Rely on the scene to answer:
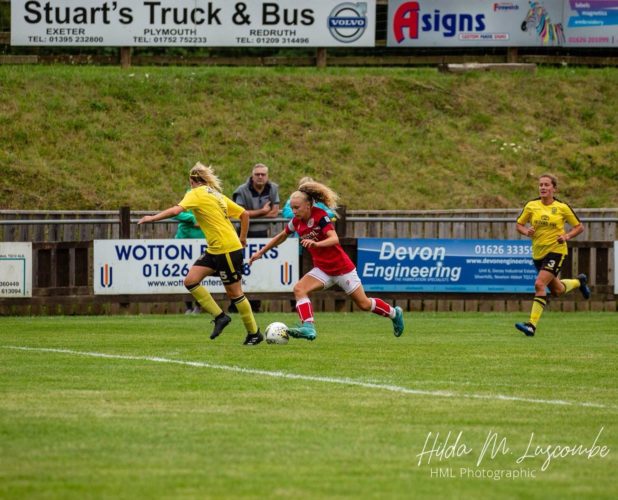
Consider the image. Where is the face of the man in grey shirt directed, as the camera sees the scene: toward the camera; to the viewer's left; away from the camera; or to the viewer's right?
toward the camera

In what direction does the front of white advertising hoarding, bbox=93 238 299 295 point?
toward the camera

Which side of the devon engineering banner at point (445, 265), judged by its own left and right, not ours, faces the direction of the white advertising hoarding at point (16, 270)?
right

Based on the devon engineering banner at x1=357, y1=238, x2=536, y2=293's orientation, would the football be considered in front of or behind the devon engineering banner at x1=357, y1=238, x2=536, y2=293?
in front

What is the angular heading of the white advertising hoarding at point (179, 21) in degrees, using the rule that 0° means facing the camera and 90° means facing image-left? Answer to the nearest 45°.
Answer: approximately 0°

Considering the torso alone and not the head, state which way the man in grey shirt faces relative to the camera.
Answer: toward the camera

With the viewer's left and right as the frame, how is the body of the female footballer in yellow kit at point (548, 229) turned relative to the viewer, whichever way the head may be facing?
facing the viewer and to the left of the viewer

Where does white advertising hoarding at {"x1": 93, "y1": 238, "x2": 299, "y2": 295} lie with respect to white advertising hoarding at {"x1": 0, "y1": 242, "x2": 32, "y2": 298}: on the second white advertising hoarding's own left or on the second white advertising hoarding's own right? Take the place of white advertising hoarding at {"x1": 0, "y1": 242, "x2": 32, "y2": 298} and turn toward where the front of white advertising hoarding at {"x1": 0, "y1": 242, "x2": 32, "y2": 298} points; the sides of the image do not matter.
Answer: on the second white advertising hoarding's own left

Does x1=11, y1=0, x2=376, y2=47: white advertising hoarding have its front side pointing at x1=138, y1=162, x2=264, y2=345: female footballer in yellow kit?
yes

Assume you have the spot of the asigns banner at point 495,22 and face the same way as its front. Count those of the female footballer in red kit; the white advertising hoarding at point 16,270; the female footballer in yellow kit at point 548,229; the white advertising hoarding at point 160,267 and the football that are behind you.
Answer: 0

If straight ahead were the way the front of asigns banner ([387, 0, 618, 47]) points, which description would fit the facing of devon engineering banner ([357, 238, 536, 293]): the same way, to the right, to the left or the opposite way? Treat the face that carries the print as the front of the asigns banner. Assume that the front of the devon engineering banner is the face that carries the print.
the same way

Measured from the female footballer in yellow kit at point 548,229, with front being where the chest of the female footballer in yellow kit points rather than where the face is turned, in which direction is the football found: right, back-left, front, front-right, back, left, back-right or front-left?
front

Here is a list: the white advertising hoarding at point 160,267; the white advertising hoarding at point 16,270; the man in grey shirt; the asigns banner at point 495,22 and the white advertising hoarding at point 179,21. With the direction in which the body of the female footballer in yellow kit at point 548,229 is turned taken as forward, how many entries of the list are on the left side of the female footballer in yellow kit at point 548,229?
0

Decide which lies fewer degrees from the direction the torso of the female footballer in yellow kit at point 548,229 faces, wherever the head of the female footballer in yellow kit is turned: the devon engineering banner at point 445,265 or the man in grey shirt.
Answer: the man in grey shirt

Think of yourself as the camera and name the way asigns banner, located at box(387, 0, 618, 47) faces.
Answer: facing the viewer
